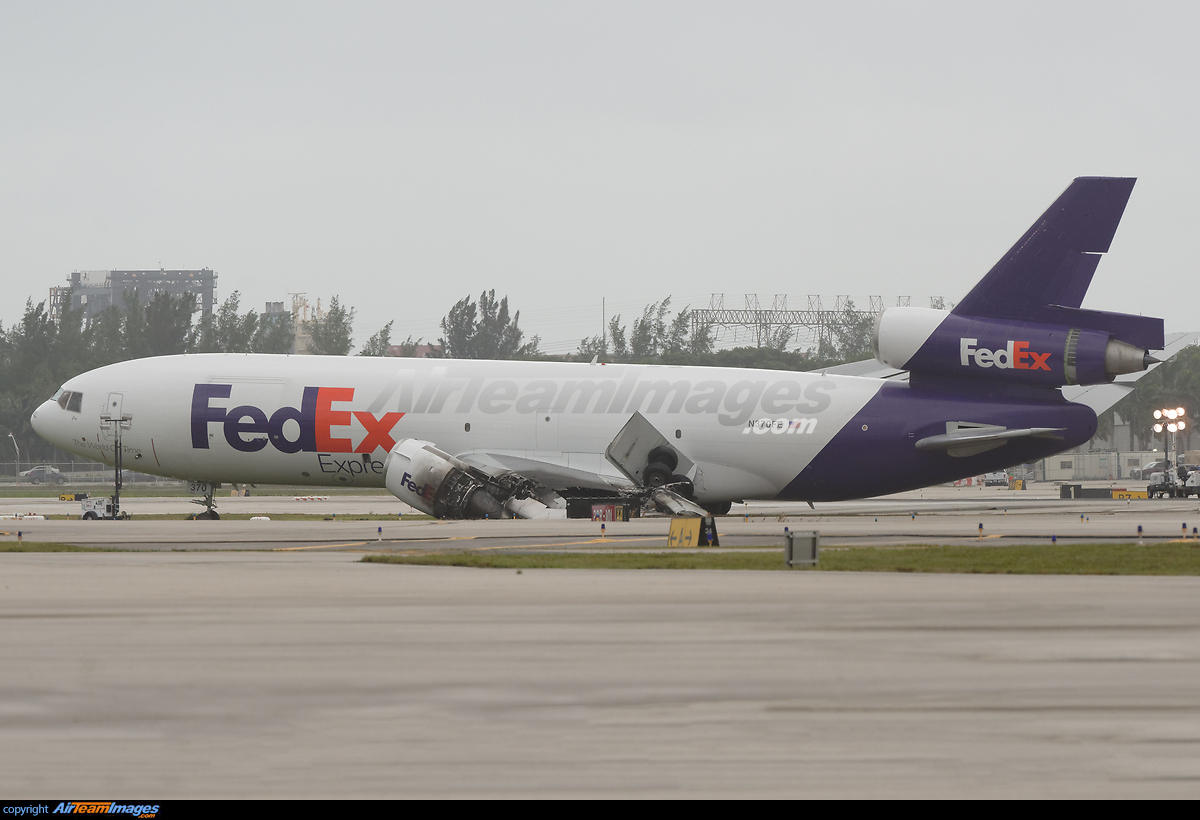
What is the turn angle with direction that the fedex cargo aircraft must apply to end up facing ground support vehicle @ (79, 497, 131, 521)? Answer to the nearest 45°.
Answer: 0° — it already faces it

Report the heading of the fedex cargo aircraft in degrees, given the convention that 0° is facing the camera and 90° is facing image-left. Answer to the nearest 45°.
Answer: approximately 90°
